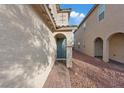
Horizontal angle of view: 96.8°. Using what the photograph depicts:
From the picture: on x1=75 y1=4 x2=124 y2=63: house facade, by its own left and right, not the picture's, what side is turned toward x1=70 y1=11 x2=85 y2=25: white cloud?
right

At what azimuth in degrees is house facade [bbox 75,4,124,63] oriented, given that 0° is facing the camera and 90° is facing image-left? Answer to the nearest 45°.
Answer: approximately 45°
